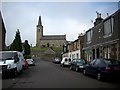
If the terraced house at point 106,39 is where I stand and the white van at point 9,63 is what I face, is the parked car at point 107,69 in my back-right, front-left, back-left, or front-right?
front-left

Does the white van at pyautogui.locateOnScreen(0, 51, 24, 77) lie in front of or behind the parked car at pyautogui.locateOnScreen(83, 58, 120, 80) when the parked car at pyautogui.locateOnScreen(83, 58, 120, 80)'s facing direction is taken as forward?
in front

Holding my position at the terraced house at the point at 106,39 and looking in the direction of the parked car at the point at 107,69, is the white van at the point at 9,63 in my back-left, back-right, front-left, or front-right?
front-right

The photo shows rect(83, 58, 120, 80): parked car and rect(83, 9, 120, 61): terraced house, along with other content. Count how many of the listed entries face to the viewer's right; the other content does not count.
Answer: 0

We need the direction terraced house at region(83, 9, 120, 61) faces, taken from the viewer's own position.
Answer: facing the viewer and to the left of the viewer
